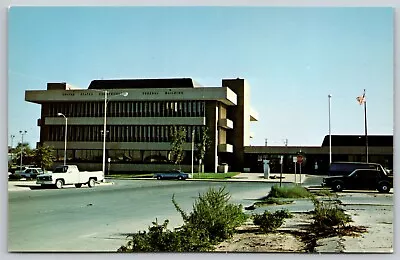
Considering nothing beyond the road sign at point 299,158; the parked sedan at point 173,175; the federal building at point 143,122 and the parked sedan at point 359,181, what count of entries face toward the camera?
2

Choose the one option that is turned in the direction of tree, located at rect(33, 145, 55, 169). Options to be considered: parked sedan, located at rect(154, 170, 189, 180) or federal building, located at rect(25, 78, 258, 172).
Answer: the parked sedan

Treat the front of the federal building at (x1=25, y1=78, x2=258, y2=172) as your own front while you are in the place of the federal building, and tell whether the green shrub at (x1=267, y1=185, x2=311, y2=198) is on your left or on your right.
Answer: on your left

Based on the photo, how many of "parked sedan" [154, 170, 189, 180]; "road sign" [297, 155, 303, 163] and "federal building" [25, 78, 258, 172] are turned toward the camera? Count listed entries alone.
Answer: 2

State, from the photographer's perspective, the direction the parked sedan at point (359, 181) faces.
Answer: facing to the left of the viewer

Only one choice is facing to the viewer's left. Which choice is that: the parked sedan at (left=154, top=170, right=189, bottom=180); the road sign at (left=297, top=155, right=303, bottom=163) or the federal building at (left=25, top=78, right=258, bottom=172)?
the parked sedan

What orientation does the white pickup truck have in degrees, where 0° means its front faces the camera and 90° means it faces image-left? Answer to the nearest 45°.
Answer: approximately 45°

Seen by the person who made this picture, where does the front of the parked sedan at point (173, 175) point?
facing to the left of the viewer

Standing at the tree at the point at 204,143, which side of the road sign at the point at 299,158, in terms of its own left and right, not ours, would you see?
right
